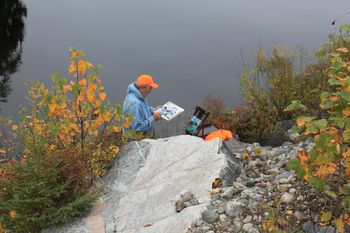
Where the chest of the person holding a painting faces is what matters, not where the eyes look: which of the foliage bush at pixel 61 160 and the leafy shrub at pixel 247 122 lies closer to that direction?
the leafy shrub

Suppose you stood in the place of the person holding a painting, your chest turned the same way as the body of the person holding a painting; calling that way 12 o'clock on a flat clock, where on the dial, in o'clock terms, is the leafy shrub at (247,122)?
The leafy shrub is roughly at 11 o'clock from the person holding a painting.

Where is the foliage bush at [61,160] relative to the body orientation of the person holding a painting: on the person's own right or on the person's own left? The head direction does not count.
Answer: on the person's own right

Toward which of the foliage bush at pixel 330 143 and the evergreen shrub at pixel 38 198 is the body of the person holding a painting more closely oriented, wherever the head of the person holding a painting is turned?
the foliage bush

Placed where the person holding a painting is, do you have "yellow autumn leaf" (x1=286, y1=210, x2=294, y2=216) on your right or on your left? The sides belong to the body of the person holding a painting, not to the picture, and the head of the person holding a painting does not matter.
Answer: on your right

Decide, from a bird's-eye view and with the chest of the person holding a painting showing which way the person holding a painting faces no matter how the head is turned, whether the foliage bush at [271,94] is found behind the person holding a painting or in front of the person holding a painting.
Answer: in front

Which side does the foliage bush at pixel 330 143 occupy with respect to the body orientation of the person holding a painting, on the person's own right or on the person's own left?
on the person's own right

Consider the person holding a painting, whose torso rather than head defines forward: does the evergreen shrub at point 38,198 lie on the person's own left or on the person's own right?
on the person's own right

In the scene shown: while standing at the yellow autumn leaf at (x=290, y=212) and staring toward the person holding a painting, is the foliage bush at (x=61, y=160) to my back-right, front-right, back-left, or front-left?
front-left

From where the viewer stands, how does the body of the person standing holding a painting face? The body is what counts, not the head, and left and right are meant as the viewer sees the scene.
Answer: facing to the right of the viewer
